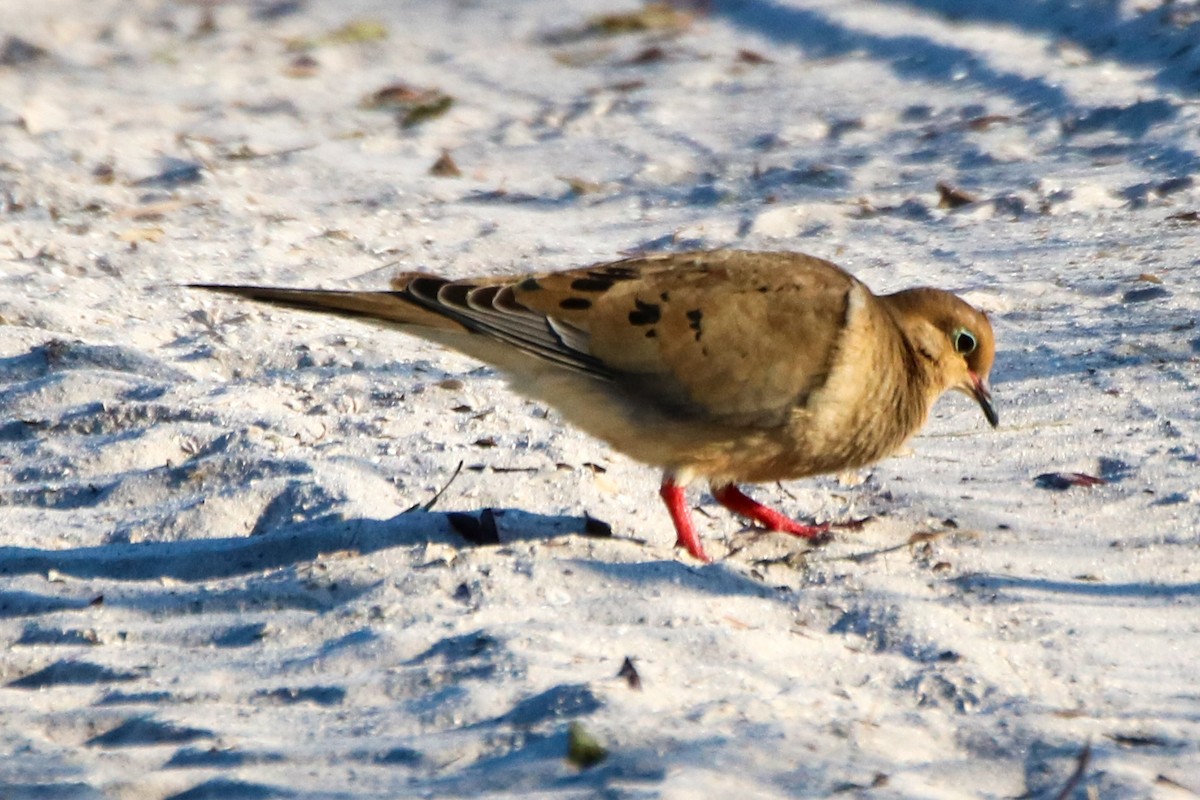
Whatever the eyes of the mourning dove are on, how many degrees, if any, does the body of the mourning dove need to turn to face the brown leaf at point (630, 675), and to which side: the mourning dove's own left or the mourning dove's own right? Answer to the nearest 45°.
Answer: approximately 90° to the mourning dove's own right

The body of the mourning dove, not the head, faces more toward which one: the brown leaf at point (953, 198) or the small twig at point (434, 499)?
the brown leaf

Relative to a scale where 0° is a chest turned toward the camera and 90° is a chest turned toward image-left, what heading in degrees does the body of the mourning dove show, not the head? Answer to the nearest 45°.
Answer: approximately 270°

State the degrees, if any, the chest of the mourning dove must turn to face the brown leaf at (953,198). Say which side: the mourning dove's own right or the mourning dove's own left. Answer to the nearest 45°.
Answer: approximately 45° to the mourning dove's own left

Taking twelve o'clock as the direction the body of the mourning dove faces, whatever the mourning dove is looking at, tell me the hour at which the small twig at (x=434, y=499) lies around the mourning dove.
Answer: The small twig is roughly at 6 o'clock from the mourning dove.

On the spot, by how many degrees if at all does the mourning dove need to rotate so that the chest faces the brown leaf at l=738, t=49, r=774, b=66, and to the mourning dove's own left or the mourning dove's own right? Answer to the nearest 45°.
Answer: approximately 90° to the mourning dove's own left

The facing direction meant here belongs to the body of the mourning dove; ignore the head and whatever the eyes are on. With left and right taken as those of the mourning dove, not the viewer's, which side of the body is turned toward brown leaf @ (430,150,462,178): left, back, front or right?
left
